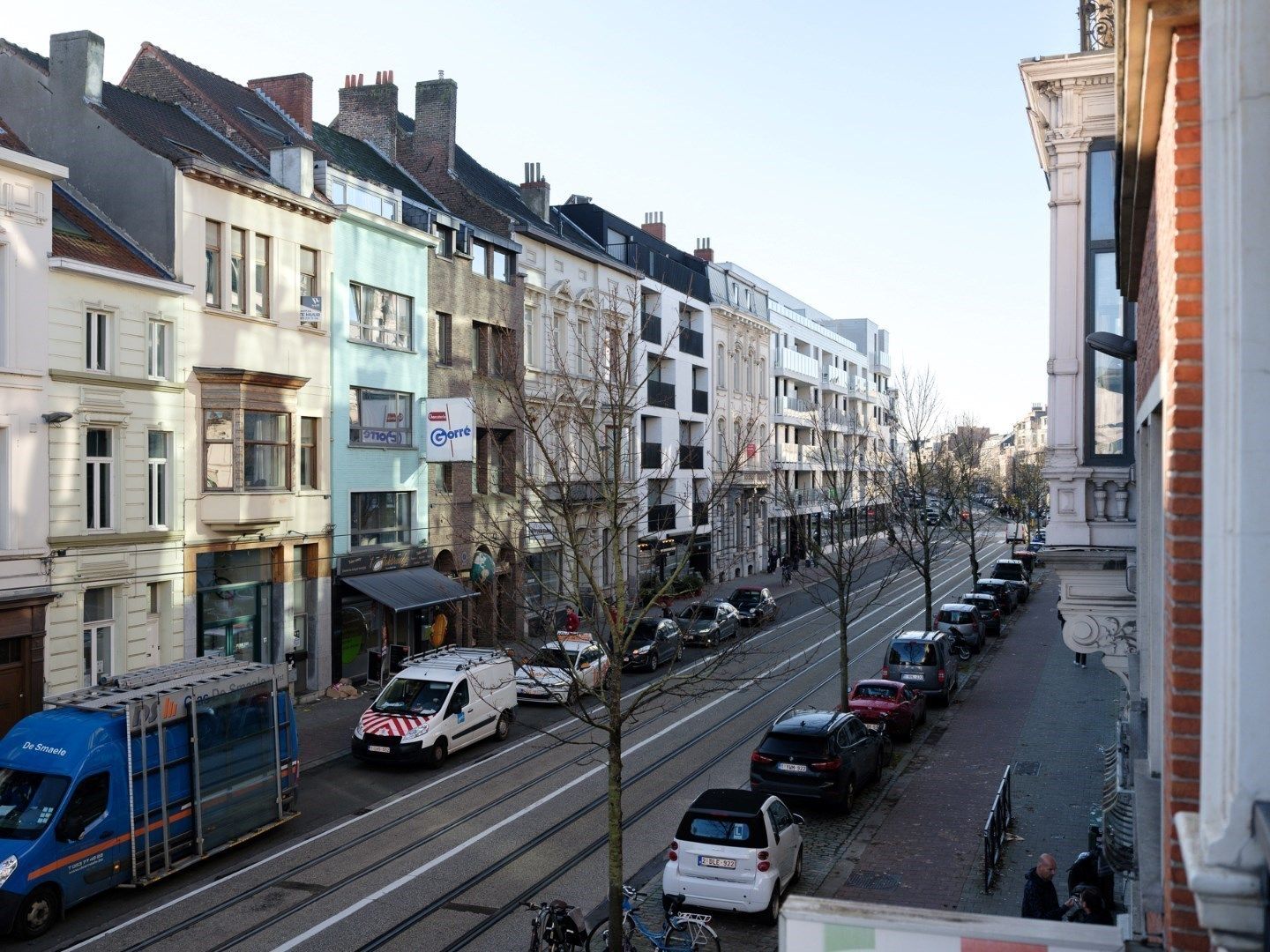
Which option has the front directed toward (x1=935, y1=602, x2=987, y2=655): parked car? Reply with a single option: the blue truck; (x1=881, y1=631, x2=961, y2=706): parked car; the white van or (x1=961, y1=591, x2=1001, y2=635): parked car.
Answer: (x1=881, y1=631, x2=961, y2=706): parked car

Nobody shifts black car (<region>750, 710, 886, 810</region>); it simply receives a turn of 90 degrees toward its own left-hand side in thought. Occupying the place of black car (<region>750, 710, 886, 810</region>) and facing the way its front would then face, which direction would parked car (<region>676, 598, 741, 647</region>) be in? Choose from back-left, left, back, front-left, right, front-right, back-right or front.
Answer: front-right

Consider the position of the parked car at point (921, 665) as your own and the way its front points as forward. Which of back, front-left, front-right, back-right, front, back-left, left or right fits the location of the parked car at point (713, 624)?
front-left

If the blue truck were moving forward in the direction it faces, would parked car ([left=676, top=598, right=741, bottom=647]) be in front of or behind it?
behind

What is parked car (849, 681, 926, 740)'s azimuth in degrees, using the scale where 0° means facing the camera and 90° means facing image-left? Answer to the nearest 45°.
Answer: approximately 225°

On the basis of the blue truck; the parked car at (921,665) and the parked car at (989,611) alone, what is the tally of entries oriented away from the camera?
2

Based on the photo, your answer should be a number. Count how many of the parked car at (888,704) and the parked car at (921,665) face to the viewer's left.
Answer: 0

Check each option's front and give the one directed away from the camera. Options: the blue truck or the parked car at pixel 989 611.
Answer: the parked car

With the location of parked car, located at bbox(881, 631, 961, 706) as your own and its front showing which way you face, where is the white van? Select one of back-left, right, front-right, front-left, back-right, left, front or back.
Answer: back-left

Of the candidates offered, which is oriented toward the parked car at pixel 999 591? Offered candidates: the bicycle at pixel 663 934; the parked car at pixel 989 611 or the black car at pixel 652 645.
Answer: the parked car at pixel 989 611

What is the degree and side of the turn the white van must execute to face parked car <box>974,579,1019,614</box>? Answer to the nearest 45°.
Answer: approximately 180°

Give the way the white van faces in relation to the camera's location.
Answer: facing the viewer and to the left of the viewer

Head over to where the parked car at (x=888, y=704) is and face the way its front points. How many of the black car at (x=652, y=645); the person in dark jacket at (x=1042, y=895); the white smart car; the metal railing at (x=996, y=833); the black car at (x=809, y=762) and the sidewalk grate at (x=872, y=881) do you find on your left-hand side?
1

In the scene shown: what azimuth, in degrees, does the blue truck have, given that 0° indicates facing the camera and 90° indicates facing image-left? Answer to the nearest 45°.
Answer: approximately 45°

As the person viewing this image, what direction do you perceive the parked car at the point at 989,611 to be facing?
facing away from the viewer

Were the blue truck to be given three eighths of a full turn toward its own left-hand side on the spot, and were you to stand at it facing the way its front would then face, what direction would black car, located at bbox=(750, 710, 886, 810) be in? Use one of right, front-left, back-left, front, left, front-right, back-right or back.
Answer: front

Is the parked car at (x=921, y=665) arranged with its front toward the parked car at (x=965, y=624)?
yes
